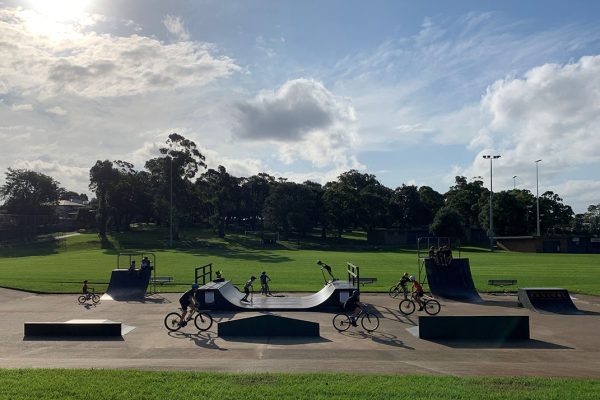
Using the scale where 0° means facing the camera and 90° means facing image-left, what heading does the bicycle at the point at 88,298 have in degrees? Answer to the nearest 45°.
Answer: approximately 270°

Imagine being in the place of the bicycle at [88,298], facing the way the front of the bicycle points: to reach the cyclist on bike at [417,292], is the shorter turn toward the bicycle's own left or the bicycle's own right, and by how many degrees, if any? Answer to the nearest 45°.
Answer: approximately 45° to the bicycle's own right

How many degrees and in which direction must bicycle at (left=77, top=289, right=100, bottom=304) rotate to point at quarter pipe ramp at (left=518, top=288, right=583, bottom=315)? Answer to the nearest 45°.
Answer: approximately 45° to its right

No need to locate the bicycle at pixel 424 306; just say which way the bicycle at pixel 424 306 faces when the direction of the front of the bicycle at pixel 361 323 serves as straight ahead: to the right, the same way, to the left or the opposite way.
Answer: the opposite way

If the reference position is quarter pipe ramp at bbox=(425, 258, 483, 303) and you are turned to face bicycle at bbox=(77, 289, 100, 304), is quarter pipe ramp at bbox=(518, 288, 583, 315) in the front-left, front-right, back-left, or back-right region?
back-left
